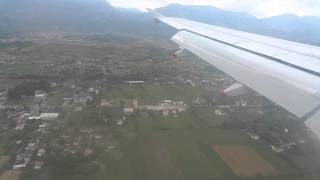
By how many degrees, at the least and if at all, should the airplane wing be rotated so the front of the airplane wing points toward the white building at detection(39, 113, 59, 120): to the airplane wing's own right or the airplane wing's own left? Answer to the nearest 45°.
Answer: approximately 90° to the airplane wing's own left

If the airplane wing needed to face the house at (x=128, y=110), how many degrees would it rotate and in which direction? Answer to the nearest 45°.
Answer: approximately 90° to its left

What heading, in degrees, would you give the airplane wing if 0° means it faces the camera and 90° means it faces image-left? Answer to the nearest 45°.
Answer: approximately 225°
